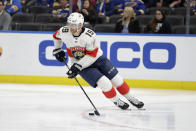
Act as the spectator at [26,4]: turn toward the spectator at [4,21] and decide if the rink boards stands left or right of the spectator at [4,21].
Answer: left

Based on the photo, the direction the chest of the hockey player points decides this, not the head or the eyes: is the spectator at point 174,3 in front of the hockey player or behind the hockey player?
behind

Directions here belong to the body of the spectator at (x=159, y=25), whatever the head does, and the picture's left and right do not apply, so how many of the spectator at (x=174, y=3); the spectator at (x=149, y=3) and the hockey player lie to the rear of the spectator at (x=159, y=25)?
2

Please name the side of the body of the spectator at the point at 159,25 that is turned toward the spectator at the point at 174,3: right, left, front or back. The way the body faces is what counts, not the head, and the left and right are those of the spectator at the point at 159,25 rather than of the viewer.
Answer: back

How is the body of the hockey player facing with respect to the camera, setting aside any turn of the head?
toward the camera

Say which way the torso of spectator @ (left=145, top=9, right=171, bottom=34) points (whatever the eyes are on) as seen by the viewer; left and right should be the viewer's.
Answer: facing the viewer

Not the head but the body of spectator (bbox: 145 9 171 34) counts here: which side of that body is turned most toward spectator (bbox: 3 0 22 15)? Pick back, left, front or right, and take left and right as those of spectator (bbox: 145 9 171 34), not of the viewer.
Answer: right

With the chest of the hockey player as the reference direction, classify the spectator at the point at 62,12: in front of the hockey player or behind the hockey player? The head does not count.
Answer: behind

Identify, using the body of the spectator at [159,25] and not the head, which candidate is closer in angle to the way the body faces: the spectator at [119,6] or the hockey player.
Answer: the hockey player

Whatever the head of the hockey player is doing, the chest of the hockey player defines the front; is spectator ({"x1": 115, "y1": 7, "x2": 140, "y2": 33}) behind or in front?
behind

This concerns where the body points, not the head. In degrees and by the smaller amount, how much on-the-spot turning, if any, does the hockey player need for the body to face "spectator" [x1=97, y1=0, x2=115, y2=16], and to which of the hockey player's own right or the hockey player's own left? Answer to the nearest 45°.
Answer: approximately 180°

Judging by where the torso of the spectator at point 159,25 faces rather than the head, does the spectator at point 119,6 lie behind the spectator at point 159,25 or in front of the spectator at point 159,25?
behind
